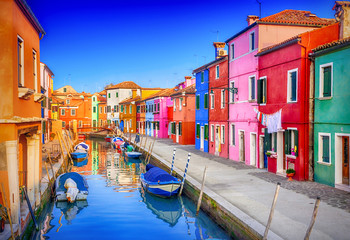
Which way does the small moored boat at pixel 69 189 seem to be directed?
away from the camera

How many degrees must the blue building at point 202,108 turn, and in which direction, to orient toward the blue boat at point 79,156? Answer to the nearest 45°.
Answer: approximately 45° to its right

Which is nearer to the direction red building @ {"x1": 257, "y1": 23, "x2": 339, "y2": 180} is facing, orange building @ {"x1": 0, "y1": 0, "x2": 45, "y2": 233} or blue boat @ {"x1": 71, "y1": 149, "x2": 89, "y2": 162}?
the orange building

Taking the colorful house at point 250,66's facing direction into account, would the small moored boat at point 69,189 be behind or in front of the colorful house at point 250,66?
in front

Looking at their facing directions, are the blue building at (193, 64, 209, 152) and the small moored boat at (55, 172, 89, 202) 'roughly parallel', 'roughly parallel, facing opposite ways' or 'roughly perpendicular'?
roughly perpendicular

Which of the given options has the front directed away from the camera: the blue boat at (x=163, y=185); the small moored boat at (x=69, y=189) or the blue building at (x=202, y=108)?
the small moored boat

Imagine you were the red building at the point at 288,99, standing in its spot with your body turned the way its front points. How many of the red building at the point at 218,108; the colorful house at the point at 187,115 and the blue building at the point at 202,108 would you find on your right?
3

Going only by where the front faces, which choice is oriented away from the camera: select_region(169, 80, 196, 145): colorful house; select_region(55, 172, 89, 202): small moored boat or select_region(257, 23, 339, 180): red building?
the small moored boat
